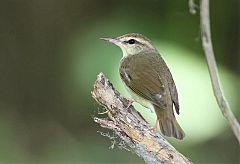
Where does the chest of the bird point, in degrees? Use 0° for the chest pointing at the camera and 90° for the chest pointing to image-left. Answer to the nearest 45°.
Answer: approximately 135°

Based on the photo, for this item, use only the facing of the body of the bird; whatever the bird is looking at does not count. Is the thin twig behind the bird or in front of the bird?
behind
